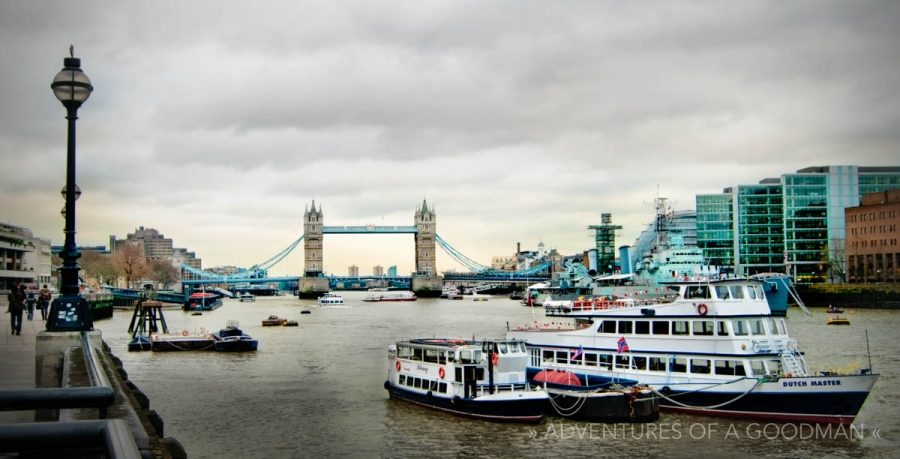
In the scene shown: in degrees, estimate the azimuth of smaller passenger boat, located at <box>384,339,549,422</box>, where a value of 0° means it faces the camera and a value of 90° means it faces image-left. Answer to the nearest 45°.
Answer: approximately 315°

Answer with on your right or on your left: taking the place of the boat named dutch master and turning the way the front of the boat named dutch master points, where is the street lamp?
on your right

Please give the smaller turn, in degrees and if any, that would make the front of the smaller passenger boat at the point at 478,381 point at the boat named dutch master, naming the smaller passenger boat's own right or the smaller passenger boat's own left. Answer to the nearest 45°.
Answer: approximately 45° to the smaller passenger boat's own left

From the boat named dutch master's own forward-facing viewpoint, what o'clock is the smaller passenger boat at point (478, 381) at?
The smaller passenger boat is roughly at 4 o'clock from the boat named dutch master.

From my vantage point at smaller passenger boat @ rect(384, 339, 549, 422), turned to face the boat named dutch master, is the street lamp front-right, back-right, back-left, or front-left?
back-right

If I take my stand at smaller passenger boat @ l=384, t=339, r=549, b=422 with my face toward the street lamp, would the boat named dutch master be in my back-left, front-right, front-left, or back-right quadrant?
back-left
